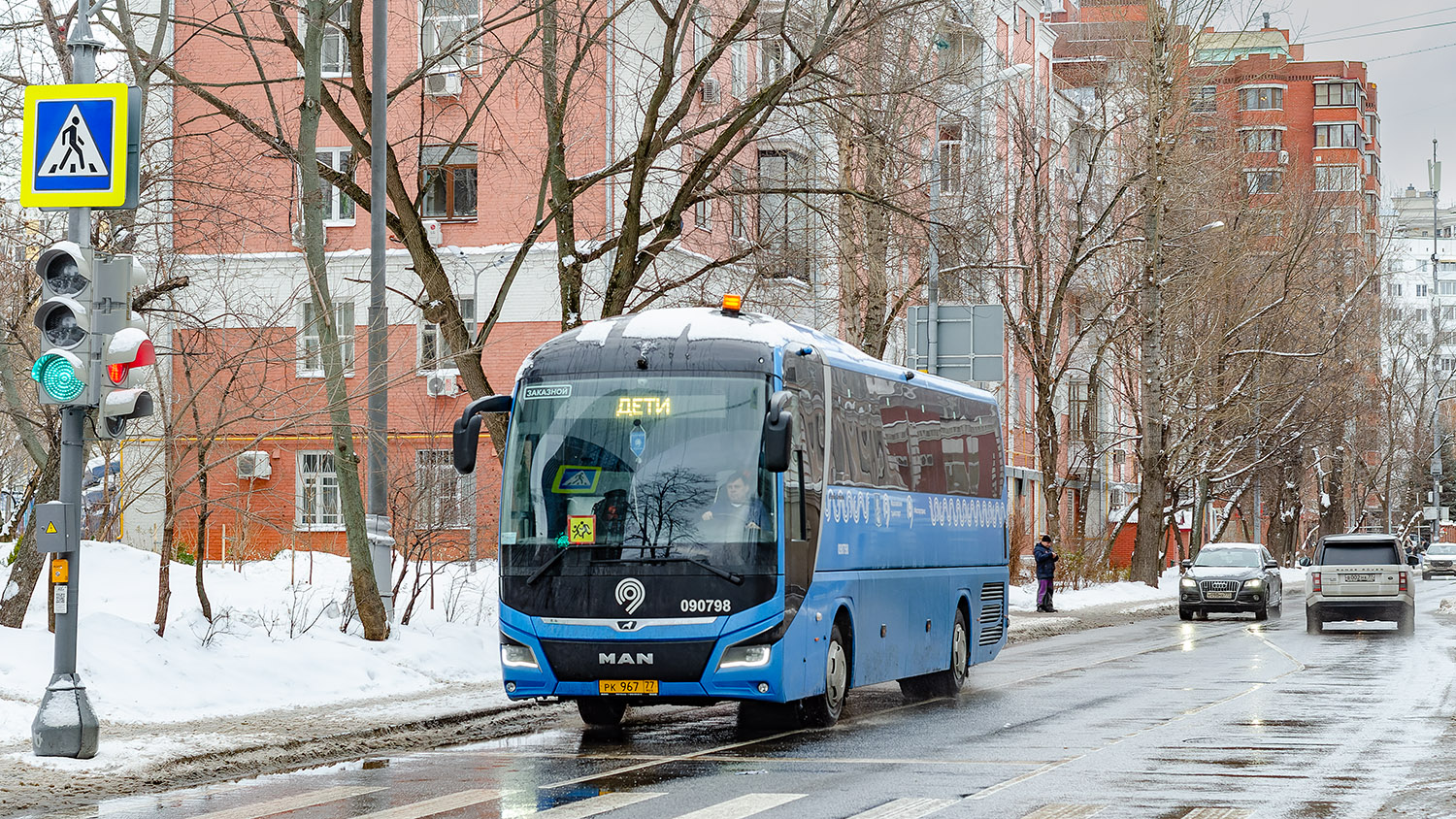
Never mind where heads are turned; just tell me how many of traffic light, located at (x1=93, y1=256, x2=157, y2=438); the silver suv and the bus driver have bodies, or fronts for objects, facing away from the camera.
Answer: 1

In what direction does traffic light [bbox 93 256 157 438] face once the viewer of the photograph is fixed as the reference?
facing the viewer and to the right of the viewer

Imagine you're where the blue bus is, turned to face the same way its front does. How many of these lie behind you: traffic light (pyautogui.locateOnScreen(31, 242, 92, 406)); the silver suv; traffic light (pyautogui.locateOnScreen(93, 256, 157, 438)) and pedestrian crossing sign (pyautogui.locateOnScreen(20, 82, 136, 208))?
1

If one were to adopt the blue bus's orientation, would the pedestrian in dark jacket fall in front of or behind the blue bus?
behind

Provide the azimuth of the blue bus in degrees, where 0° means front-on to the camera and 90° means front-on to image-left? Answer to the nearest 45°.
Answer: approximately 45°

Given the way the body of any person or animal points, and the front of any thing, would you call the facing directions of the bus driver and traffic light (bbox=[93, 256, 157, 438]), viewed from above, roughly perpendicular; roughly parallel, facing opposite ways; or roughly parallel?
roughly perpendicular

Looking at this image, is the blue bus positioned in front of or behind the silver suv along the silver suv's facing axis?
behind

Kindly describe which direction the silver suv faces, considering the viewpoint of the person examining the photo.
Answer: facing away from the viewer

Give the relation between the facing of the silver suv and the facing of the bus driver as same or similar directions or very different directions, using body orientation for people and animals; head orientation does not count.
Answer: very different directions

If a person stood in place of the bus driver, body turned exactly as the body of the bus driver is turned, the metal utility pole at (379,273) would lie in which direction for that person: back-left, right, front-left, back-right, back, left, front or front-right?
right

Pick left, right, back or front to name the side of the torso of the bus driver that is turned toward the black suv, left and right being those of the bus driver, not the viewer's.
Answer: back

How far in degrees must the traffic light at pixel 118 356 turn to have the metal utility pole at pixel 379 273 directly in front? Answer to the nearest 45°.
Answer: approximately 90° to its left

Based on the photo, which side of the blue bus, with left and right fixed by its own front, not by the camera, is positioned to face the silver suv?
back

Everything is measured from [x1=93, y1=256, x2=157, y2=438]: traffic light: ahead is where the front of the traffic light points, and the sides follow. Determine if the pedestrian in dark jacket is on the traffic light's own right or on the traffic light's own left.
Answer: on the traffic light's own left
